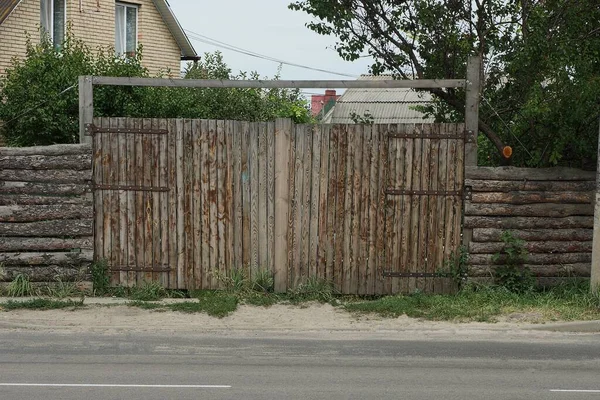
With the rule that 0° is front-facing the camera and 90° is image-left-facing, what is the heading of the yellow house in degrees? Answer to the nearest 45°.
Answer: approximately 0°

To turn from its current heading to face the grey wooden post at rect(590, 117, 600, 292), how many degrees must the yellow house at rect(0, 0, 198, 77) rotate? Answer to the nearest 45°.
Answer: approximately 45° to its left

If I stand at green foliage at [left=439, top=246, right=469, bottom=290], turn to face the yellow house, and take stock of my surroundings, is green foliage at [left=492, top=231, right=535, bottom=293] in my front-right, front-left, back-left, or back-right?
back-right

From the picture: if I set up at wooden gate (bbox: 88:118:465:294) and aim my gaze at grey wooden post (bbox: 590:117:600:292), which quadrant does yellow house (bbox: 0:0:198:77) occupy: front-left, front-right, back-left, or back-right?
back-left

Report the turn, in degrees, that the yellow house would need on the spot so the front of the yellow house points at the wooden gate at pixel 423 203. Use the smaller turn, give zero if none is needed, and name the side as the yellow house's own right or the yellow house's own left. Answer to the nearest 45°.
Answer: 0° — it already faces it

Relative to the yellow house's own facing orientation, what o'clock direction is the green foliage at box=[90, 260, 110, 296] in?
The green foliage is roughly at 12 o'clock from the yellow house.
